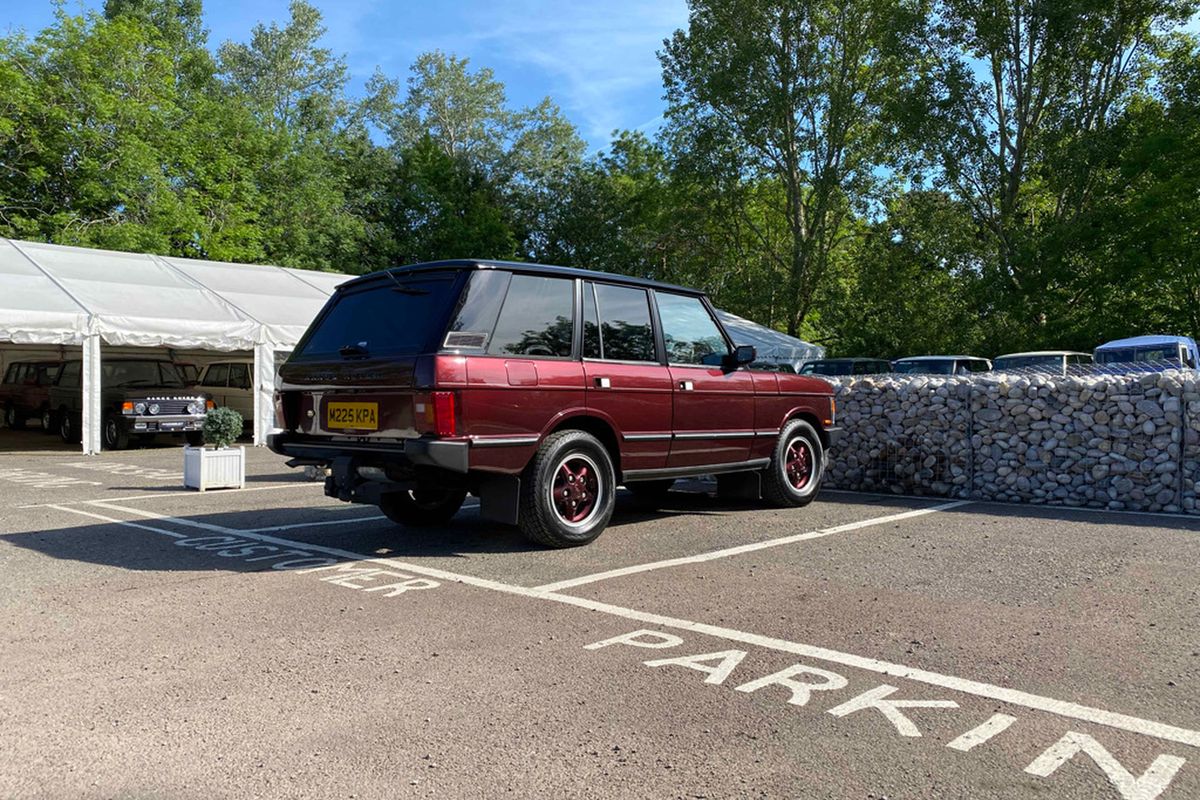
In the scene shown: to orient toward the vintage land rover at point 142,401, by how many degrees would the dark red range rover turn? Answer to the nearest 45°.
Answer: approximately 90° to its left

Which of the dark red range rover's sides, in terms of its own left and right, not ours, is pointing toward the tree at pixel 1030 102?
front

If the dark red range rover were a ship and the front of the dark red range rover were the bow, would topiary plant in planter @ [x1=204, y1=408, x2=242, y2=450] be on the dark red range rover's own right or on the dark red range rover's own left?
on the dark red range rover's own left

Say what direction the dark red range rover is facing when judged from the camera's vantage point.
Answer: facing away from the viewer and to the right of the viewer

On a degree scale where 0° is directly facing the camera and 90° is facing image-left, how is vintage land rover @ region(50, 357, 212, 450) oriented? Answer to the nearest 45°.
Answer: approximately 315°

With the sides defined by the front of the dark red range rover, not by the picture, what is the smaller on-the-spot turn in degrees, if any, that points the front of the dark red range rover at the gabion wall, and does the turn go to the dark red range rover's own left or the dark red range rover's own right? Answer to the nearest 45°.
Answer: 0° — it already faces it

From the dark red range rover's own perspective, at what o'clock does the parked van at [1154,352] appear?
The parked van is roughly at 12 o'clock from the dark red range rover.

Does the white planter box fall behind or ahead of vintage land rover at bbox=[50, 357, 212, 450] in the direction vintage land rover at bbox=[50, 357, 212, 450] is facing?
ahead

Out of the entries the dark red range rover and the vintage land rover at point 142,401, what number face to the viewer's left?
0

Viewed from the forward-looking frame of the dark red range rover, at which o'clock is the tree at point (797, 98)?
The tree is roughly at 11 o'clock from the dark red range rover.
